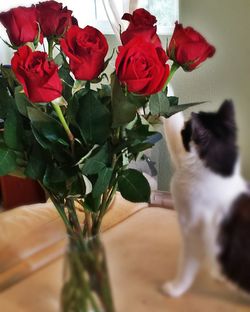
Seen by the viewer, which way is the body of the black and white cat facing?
to the viewer's left
